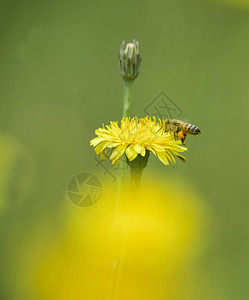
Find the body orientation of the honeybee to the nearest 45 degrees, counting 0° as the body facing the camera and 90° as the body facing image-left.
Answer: approximately 90°
